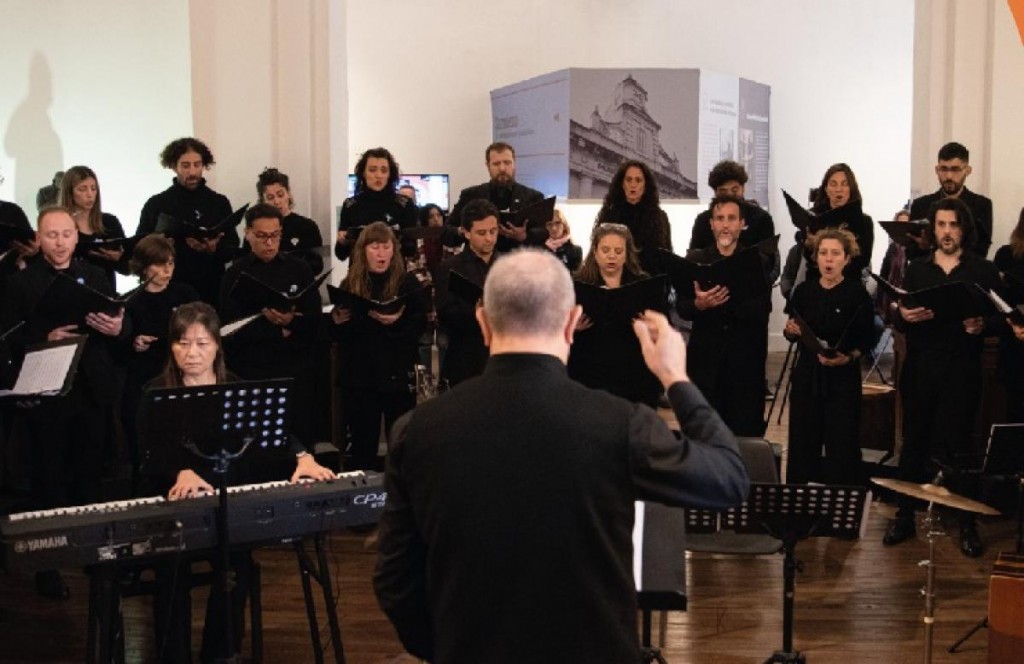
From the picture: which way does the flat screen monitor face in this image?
toward the camera

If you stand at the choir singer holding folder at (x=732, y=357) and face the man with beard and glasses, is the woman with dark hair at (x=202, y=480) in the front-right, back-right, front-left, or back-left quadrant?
back-right

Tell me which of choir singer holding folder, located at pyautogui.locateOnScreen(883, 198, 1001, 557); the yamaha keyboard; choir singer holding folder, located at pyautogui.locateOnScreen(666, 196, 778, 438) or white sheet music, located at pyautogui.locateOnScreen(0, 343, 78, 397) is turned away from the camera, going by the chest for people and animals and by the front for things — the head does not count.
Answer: the yamaha keyboard

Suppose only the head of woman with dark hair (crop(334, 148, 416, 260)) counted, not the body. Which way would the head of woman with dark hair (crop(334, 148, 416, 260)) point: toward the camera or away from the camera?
toward the camera

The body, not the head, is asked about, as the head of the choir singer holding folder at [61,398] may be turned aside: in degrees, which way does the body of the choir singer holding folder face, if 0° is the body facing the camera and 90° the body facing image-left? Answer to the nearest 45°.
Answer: approximately 315°

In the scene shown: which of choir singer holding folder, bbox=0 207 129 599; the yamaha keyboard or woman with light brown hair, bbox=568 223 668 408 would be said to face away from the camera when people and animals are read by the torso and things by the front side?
the yamaha keyboard

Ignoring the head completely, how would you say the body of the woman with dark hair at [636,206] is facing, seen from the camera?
toward the camera

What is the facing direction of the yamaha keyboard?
away from the camera

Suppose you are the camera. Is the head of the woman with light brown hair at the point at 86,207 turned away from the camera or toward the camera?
toward the camera

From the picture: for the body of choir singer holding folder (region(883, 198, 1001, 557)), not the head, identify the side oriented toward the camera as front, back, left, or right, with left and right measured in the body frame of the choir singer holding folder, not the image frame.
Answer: front

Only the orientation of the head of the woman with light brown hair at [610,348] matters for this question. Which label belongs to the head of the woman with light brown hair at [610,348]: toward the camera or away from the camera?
toward the camera

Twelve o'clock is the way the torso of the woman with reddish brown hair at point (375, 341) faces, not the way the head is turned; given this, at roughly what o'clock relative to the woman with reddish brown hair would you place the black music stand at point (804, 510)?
The black music stand is roughly at 11 o'clock from the woman with reddish brown hair.

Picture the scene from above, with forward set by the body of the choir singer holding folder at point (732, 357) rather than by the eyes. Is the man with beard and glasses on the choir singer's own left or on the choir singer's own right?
on the choir singer's own left

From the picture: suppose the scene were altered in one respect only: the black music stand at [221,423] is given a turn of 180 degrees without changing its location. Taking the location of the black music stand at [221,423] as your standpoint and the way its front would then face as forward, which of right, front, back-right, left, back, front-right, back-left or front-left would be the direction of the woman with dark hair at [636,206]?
back-left

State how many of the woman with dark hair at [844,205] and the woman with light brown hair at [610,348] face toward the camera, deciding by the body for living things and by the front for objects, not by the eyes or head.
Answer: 2

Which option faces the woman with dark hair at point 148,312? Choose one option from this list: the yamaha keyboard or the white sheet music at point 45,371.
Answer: the yamaha keyboard

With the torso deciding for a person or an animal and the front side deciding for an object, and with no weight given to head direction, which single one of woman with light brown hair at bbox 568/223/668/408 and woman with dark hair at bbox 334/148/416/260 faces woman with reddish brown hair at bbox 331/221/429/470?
woman with dark hair at bbox 334/148/416/260

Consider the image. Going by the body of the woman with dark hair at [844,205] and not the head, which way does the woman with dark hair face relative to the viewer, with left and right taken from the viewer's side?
facing the viewer
